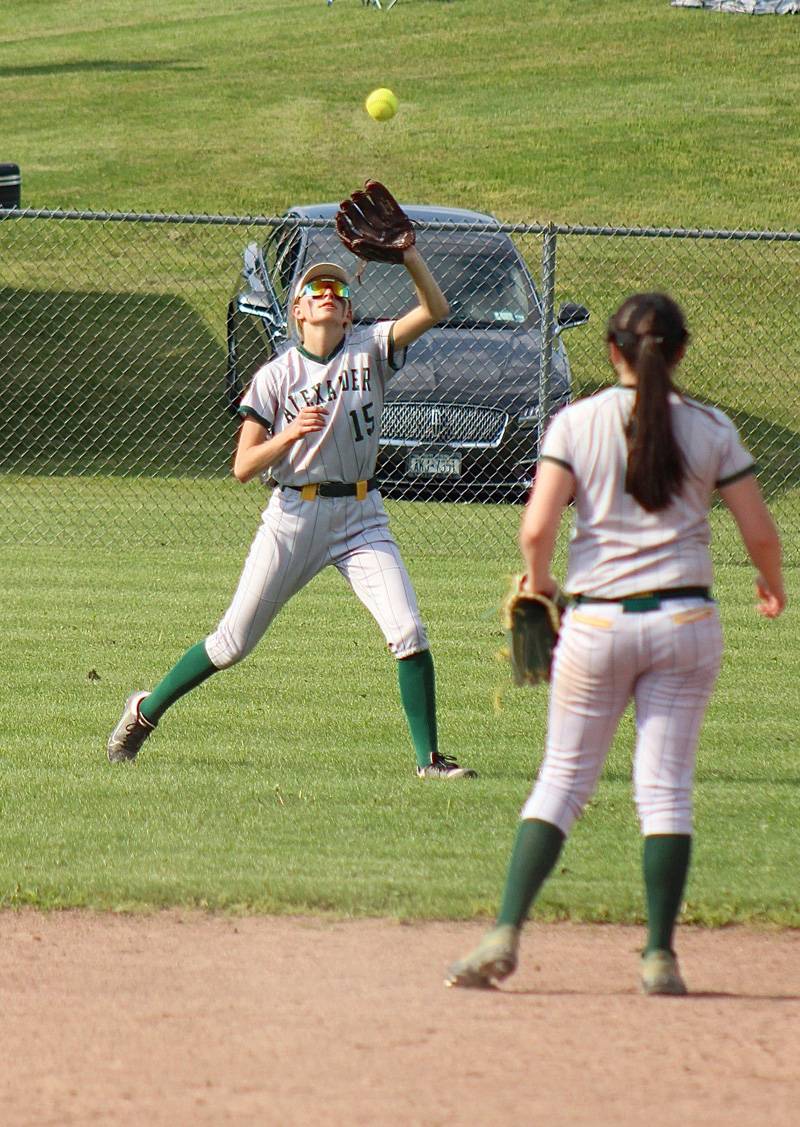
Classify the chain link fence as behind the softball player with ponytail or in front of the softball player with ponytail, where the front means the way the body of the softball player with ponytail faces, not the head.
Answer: in front

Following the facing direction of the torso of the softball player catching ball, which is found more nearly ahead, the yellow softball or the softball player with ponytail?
the softball player with ponytail

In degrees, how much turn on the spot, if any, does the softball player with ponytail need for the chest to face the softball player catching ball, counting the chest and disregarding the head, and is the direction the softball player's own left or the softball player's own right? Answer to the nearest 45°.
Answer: approximately 45° to the softball player's own left

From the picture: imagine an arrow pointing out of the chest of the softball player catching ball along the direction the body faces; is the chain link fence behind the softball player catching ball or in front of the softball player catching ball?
behind

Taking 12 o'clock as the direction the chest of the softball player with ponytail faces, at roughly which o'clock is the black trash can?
The black trash can is roughly at 11 o'clock from the softball player with ponytail.

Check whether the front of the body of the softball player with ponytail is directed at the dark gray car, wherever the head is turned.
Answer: yes

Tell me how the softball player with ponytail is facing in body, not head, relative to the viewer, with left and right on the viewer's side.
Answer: facing away from the viewer

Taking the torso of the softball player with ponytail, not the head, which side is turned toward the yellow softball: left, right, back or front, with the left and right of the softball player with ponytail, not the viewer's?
front

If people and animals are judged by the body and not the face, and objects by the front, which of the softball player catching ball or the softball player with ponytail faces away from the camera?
the softball player with ponytail

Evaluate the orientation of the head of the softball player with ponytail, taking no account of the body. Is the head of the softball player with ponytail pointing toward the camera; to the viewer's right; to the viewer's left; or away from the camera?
away from the camera

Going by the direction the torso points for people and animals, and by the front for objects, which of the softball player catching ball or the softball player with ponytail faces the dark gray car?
the softball player with ponytail

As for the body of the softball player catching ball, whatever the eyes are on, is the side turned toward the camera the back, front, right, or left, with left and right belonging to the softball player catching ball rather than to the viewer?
front

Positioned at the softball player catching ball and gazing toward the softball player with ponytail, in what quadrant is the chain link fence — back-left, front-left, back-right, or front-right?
back-left

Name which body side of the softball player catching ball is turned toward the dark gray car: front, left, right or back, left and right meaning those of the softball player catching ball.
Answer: back

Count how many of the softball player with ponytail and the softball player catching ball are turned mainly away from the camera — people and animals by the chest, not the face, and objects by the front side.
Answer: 1

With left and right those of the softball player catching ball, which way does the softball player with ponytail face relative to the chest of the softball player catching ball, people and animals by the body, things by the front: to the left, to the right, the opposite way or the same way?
the opposite way
